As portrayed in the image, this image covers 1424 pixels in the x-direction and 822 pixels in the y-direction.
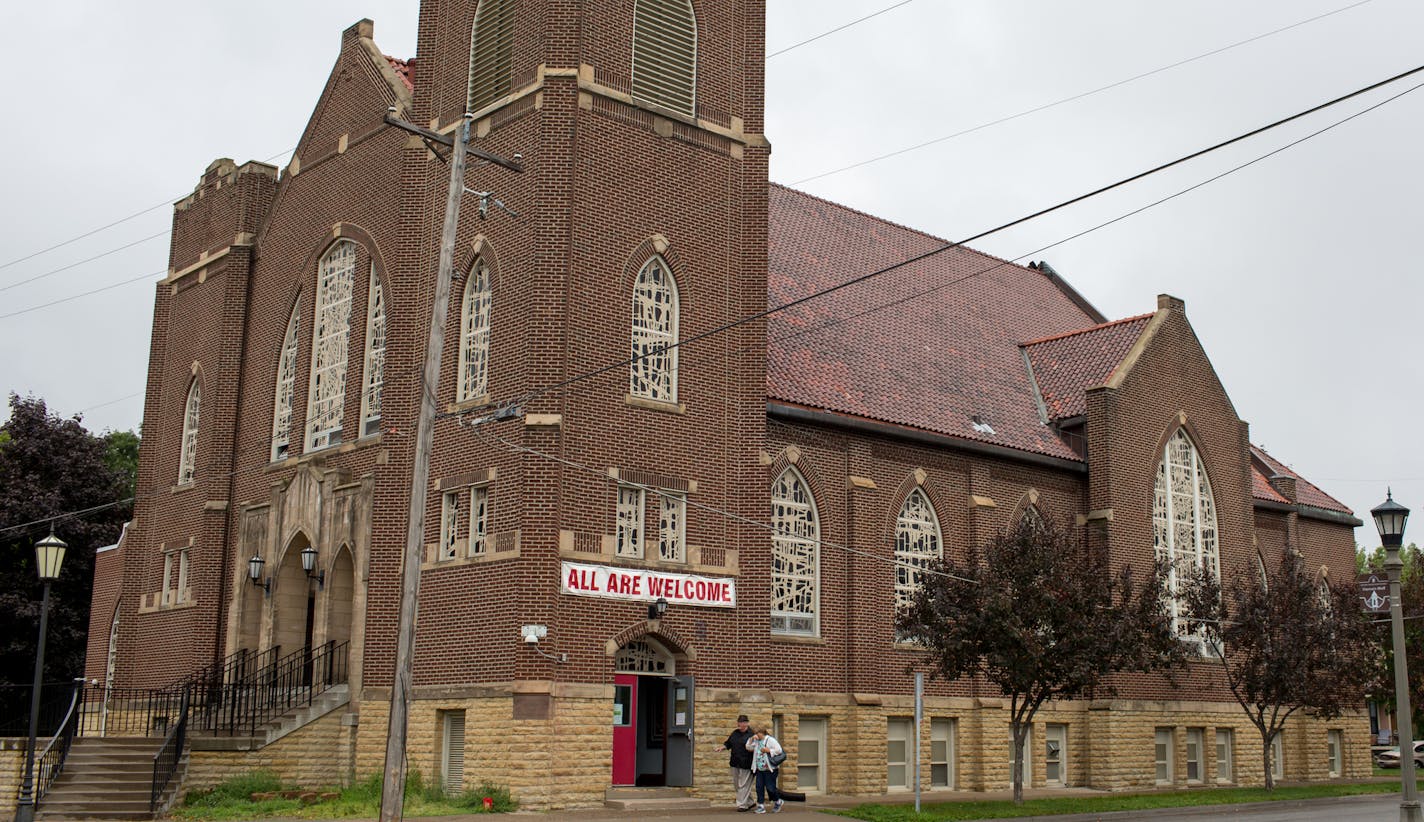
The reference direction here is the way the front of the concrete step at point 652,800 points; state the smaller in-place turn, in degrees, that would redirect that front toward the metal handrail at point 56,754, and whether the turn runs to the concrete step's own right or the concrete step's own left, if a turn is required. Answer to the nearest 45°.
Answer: approximately 90° to the concrete step's own right

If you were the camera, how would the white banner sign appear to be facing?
facing the viewer

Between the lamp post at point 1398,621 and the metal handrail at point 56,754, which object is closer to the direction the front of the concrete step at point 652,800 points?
the lamp post

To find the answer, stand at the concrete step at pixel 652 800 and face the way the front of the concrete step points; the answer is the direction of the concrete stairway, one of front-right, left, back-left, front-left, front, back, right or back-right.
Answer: right

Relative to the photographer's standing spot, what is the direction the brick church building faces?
facing the viewer and to the left of the viewer

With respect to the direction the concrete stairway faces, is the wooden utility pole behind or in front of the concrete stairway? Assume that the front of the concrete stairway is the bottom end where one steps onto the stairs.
in front

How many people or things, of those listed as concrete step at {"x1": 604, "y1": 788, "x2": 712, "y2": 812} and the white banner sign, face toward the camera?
2

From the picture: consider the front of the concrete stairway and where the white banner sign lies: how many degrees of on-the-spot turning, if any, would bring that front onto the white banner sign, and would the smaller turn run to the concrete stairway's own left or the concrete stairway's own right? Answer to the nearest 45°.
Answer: approximately 45° to the concrete stairway's own left

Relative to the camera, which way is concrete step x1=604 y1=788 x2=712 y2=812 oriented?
toward the camera

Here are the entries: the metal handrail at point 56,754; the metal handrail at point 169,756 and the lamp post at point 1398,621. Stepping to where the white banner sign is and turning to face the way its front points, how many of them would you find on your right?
2

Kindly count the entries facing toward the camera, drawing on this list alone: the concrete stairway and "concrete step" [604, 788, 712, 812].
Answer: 2

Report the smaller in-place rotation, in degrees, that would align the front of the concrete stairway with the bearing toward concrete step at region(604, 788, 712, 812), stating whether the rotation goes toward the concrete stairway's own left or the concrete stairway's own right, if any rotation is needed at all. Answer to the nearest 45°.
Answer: approximately 45° to the concrete stairway's own left
